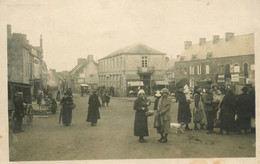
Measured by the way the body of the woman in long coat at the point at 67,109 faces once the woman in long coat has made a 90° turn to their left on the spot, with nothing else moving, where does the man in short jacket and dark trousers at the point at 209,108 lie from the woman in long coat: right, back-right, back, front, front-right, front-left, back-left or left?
front

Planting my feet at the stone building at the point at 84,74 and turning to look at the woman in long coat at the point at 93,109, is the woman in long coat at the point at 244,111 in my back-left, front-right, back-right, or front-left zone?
front-left

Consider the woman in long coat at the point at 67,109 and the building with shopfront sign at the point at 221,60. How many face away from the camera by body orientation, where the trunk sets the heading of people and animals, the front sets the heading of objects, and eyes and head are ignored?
0

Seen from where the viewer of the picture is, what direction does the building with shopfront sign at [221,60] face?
facing the viewer and to the left of the viewer

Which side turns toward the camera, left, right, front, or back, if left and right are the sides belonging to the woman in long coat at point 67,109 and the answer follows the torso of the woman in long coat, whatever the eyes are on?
front

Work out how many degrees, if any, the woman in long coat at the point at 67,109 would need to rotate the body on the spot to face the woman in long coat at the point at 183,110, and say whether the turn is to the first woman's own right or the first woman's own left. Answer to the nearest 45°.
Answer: approximately 90° to the first woman's own left
